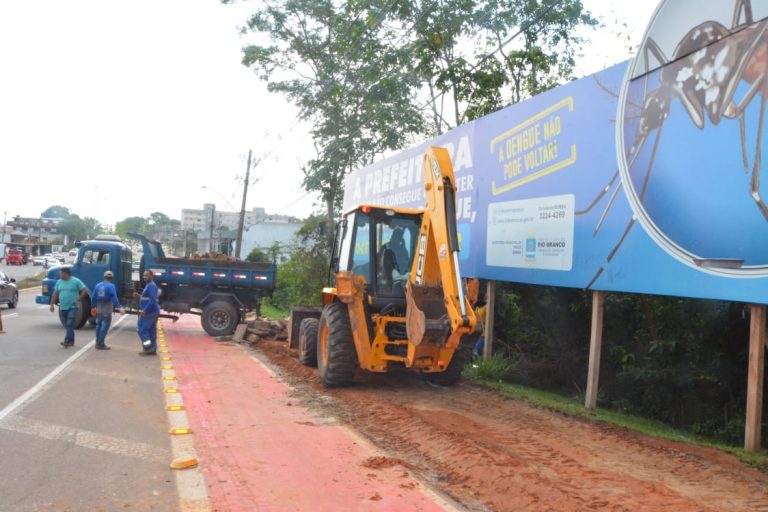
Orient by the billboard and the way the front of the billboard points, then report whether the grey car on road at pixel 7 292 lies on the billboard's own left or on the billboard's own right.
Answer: on the billboard's own right

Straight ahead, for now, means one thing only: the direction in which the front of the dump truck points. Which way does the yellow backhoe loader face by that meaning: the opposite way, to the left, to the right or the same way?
to the right

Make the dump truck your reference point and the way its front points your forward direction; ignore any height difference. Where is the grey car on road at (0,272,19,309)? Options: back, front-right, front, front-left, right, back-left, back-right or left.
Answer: front-right

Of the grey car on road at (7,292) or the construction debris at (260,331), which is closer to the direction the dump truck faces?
the grey car on road

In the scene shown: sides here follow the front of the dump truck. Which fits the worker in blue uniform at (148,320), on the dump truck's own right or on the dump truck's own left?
on the dump truck's own left

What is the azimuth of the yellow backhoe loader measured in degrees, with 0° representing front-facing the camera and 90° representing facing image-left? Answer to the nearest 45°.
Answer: approximately 135°

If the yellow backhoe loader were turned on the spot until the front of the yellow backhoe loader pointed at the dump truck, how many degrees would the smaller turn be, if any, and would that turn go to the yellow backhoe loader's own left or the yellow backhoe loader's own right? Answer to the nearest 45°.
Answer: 0° — it already faces it

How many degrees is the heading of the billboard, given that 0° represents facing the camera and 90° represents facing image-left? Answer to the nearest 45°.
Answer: approximately 45°

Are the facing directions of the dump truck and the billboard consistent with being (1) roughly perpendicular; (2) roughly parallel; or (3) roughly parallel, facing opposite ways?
roughly parallel

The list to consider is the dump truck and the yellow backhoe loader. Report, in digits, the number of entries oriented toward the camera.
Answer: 0

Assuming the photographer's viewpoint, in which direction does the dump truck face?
facing to the left of the viewer

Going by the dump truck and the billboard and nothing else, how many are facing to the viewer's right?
0
